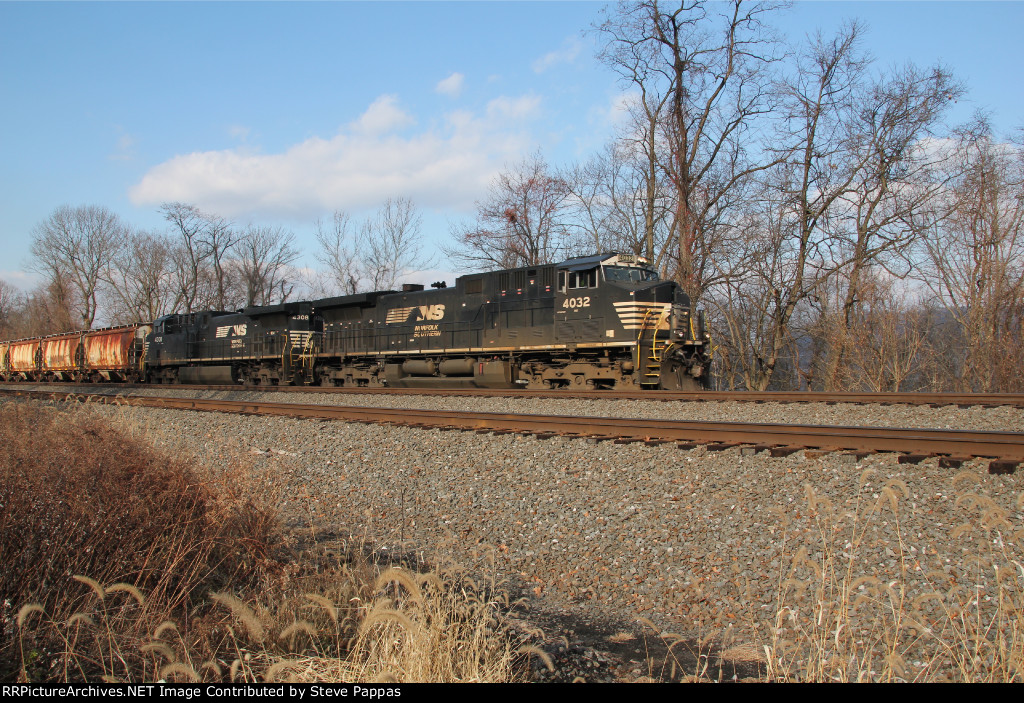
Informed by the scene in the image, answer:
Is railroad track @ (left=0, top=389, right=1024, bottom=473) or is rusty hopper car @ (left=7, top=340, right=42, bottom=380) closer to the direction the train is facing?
the railroad track

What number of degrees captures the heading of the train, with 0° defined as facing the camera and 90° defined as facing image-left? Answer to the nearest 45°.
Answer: approximately 315°
